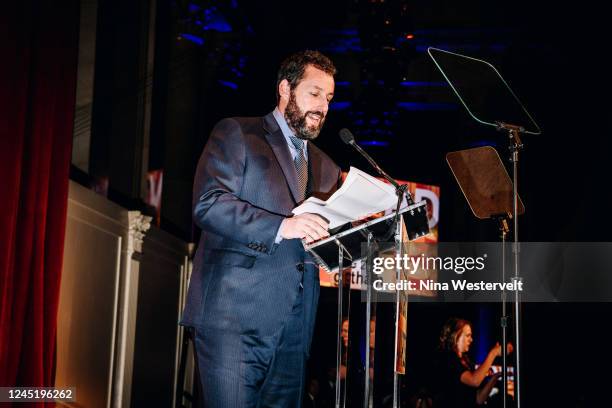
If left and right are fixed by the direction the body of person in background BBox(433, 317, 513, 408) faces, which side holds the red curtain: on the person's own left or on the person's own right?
on the person's own right

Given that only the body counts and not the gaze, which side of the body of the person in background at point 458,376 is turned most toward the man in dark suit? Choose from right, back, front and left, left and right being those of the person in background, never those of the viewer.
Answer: right

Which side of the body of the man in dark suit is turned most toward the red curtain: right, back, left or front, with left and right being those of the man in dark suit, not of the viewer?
back

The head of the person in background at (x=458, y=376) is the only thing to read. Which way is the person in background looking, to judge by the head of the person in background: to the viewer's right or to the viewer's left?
to the viewer's right

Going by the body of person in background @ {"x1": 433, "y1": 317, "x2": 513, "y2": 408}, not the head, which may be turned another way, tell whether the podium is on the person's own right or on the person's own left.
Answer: on the person's own right

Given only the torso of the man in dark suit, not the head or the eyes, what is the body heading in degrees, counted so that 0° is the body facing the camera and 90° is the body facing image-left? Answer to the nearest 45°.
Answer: approximately 315°
